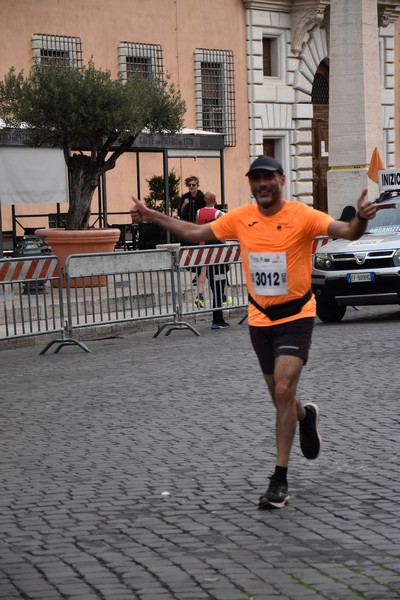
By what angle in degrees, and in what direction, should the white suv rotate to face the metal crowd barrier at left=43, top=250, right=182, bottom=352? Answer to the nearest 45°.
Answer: approximately 45° to its right

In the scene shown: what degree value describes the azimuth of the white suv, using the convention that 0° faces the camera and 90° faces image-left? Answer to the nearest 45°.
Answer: approximately 45°

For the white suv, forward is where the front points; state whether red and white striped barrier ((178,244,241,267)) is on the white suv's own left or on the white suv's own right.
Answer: on the white suv's own right

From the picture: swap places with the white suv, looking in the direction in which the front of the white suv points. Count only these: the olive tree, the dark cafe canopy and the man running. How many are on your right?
2

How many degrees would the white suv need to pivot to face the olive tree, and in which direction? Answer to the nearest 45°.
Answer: approximately 90° to its right
